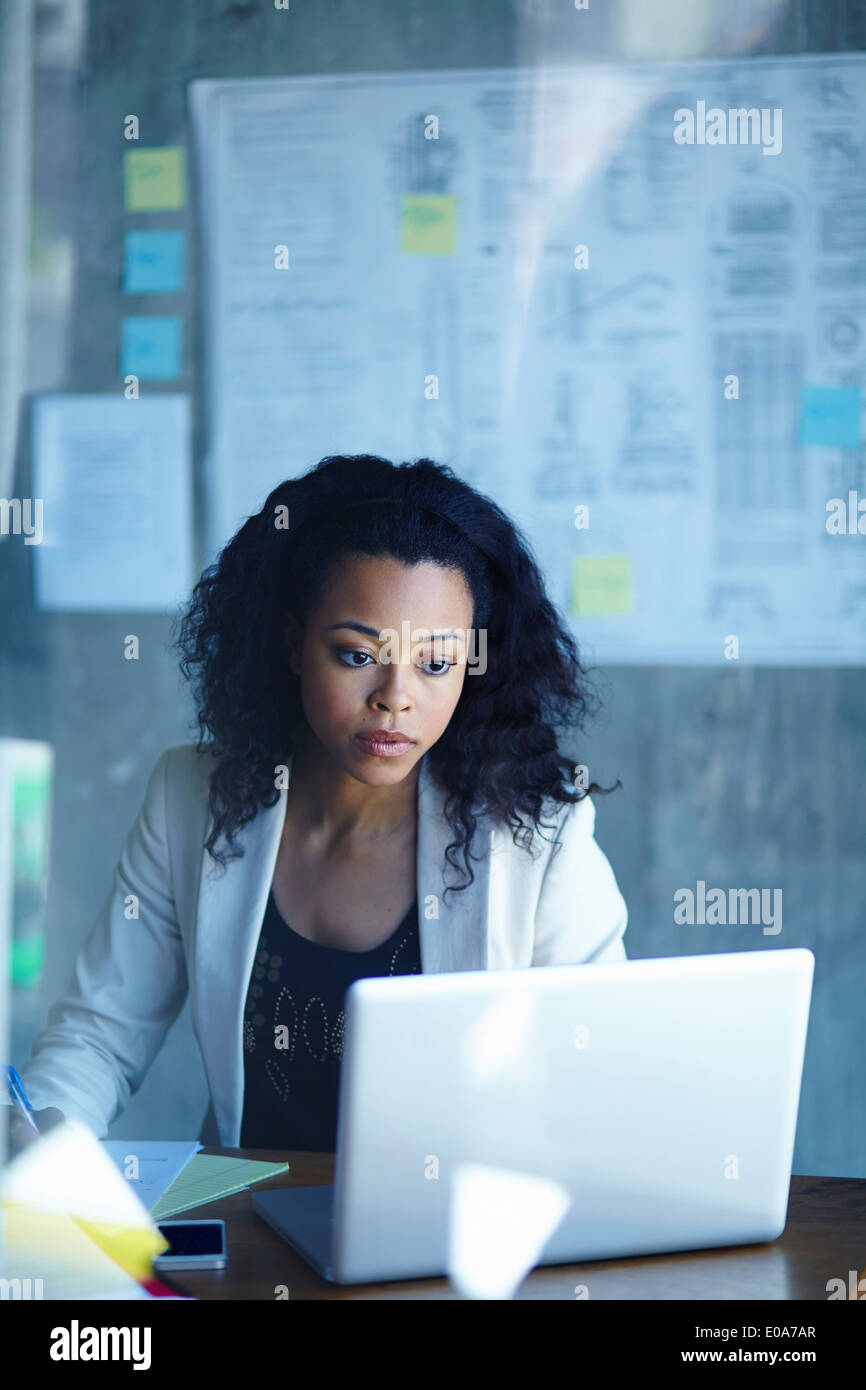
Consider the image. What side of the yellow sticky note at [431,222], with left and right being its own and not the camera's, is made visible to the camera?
front

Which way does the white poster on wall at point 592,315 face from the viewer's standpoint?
toward the camera

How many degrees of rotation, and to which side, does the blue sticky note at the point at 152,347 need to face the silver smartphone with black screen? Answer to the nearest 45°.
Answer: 0° — it already faces it

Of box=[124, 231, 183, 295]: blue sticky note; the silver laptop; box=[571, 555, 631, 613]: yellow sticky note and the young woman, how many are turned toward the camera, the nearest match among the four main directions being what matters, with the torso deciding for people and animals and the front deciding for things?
3

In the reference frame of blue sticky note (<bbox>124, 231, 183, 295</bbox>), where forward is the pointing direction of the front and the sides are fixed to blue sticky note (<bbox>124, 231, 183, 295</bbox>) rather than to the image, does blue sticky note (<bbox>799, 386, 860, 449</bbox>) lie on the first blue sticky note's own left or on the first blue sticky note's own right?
on the first blue sticky note's own left

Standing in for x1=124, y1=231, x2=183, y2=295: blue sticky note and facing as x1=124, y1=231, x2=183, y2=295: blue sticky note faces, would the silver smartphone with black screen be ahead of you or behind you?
ahead

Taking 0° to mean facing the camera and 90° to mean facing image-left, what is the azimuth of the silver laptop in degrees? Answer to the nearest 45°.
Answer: approximately 135°

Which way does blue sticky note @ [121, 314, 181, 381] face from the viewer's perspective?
toward the camera

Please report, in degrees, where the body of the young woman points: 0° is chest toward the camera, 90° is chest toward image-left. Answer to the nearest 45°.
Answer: approximately 0°

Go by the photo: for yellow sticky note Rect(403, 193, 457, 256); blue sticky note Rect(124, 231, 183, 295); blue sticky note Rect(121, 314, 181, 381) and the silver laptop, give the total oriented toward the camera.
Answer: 3
